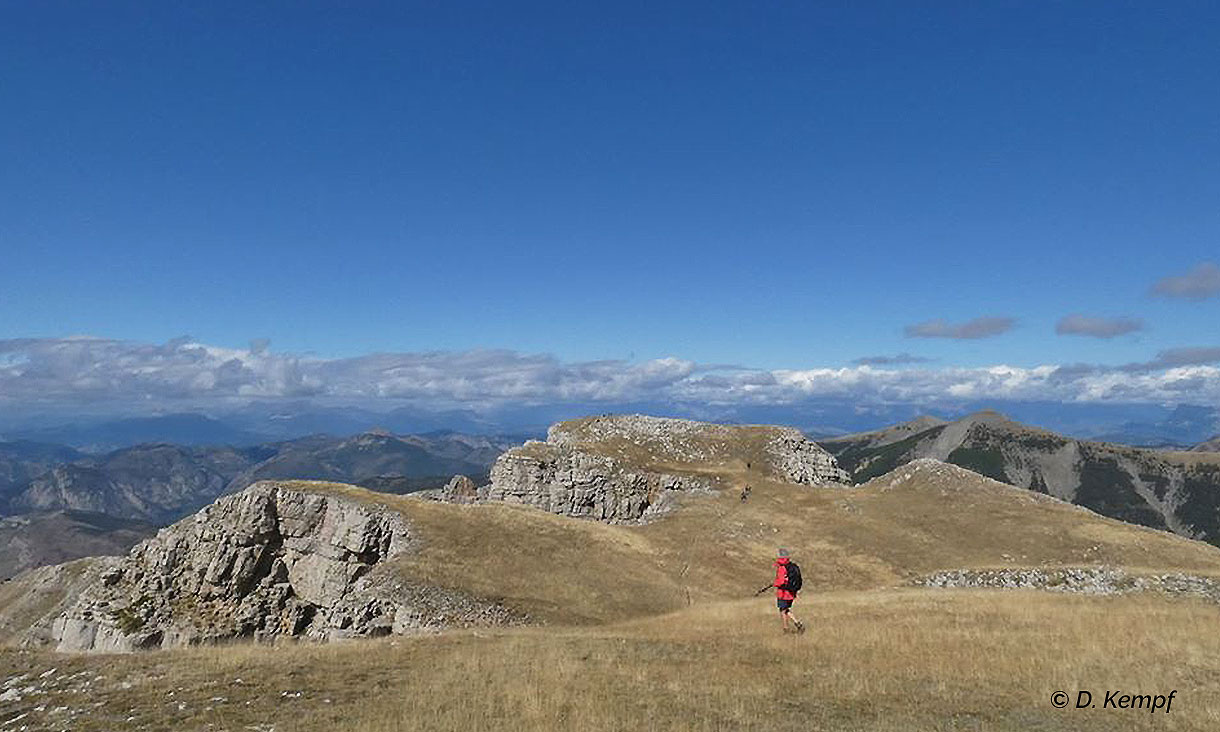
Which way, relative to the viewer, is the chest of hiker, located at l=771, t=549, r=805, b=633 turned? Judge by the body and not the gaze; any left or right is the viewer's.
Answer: facing away from the viewer and to the left of the viewer
